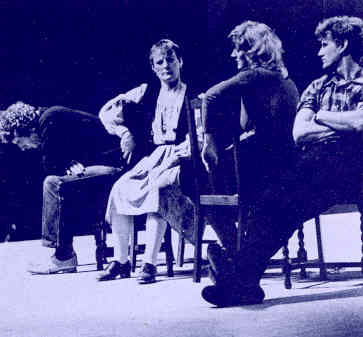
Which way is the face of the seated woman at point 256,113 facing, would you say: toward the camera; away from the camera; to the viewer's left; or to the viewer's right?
to the viewer's left

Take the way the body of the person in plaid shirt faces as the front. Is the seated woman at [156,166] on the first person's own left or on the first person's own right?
on the first person's own right

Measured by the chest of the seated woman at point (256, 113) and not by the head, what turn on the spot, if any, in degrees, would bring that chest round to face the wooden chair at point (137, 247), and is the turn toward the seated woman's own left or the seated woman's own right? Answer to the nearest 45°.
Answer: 0° — they already face it

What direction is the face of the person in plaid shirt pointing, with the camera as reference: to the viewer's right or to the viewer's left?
to the viewer's left

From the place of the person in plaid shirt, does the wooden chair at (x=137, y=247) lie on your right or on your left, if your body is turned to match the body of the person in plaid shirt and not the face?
on your right

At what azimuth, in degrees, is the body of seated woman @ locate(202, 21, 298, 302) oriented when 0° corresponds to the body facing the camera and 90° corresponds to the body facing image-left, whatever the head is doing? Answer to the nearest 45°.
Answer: approximately 135°
